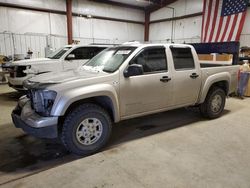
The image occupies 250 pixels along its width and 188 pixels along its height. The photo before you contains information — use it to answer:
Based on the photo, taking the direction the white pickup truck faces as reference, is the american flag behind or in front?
behind

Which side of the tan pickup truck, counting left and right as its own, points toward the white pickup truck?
right

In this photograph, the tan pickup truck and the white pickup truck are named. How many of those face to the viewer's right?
0

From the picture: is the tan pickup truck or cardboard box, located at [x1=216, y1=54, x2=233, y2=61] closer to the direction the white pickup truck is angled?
the tan pickup truck

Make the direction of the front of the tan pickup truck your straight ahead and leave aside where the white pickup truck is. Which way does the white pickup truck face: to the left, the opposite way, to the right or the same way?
the same way

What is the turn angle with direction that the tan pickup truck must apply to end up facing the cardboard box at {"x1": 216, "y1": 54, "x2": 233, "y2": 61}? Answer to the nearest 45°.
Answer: approximately 180°

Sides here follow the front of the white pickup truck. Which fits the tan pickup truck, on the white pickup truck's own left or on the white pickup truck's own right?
on the white pickup truck's own left

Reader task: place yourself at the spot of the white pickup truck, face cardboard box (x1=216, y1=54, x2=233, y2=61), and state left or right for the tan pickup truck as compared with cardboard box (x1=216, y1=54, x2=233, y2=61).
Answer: right

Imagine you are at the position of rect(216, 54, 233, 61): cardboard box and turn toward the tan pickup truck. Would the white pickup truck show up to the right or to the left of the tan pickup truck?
right

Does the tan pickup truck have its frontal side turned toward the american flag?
no

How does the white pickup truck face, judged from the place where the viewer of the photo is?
facing the viewer and to the left of the viewer
